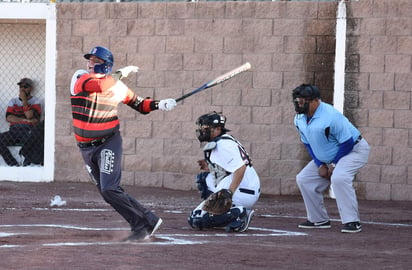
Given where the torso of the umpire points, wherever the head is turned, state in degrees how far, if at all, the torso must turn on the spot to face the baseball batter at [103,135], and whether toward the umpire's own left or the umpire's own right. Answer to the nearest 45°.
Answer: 0° — they already face them

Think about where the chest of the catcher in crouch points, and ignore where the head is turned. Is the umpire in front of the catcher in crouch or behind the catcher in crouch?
behind

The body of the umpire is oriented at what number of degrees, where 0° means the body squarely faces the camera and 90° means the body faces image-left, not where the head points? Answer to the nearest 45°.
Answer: approximately 45°

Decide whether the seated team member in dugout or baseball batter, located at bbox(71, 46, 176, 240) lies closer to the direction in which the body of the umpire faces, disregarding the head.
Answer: the baseball batter

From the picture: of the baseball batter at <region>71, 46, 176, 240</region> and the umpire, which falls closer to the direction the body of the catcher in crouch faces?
the baseball batter

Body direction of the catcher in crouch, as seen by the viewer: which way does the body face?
to the viewer's left
